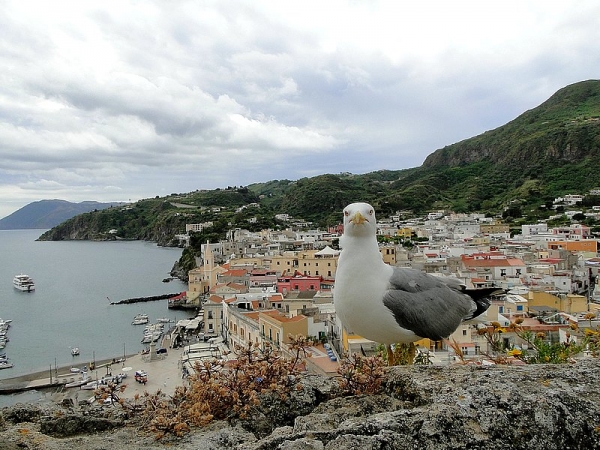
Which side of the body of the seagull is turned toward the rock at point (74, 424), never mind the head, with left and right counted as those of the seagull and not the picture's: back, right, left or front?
front

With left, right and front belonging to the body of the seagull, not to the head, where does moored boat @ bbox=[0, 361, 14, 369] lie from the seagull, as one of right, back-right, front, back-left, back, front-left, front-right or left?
right

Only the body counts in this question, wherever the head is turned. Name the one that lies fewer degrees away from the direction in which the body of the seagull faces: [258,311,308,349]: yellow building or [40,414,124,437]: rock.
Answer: the rock

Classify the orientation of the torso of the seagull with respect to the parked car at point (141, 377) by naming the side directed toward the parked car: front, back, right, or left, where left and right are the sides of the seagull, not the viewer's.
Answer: right

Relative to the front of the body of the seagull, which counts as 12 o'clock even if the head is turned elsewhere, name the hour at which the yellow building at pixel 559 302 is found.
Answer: The yellow building is roughly at 5 o'clock from the seagull.

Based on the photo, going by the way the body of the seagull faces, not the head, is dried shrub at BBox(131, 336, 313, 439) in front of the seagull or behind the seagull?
in front

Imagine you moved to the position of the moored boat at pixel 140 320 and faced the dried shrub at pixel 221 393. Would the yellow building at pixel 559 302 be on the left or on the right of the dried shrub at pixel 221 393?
left

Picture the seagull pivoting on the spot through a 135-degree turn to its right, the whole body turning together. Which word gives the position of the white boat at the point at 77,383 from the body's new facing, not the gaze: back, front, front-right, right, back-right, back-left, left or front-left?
front-left

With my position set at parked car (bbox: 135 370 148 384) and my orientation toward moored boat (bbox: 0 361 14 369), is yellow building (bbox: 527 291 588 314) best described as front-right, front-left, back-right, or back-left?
back-right

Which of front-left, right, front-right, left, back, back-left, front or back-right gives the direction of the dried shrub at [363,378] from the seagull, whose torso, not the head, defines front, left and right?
front-left

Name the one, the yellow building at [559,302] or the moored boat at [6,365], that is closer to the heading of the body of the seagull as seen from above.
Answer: the moored boat

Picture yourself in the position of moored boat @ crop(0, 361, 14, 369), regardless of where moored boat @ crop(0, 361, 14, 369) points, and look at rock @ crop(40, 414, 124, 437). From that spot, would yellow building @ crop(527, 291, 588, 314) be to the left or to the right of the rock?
left

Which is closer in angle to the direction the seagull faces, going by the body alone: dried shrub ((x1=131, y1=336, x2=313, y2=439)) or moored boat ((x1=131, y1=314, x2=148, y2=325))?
the dried shrub

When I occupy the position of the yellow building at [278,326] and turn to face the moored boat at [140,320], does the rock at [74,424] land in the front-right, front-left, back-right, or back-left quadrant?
back-left

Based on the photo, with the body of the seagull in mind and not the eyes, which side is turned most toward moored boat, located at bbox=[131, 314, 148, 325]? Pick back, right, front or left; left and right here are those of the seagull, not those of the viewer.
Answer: right

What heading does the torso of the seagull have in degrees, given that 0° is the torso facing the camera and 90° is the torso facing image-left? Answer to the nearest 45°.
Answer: approximately 45°
